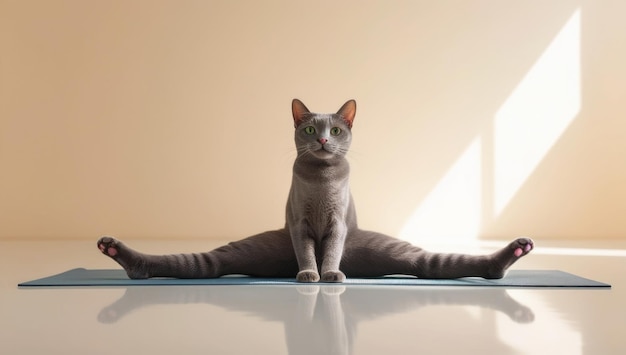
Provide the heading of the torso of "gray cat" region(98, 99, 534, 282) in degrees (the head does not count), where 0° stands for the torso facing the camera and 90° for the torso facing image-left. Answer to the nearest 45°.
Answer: approximately 0°
